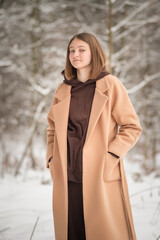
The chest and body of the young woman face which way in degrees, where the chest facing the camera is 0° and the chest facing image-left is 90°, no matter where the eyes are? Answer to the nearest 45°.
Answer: approximately 45°
